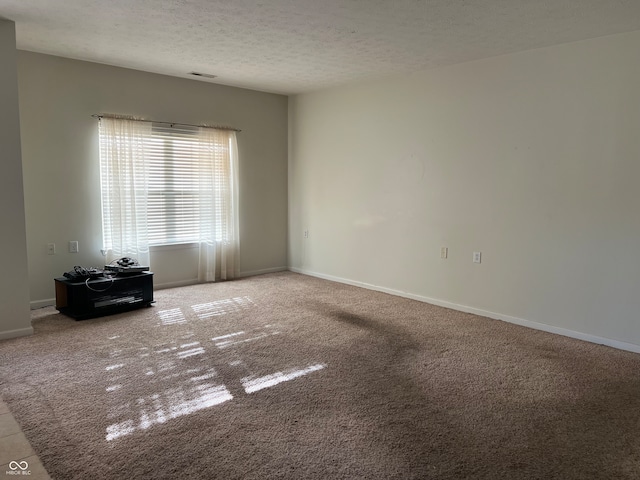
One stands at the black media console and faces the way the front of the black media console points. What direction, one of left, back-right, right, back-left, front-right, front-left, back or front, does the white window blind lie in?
left

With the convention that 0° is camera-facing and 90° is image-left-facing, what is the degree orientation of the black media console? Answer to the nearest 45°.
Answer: approximately 315°

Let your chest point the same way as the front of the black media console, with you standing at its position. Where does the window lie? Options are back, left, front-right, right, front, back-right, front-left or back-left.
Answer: left

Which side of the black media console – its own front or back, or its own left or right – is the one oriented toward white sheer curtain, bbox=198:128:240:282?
left
